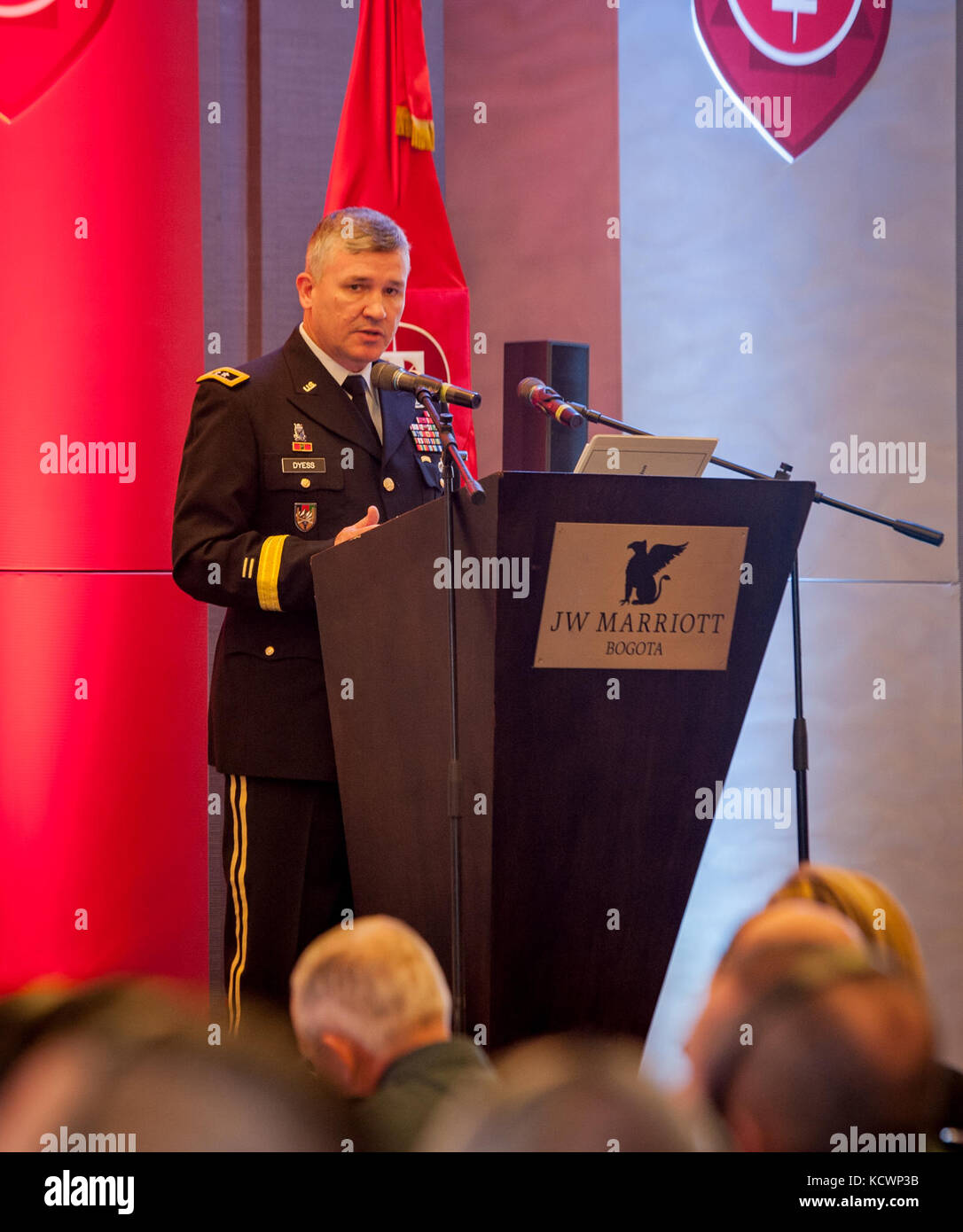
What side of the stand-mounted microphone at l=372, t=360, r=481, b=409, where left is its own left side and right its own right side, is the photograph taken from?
left

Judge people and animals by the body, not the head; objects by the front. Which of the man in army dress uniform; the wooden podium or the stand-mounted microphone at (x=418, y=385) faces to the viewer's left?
the stand-mounted microphone

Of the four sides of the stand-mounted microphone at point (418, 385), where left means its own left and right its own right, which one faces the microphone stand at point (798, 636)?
back

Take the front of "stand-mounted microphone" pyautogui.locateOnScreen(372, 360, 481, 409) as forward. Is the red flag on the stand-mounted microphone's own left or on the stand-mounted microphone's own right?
on the stand-mounted microphone's own right
